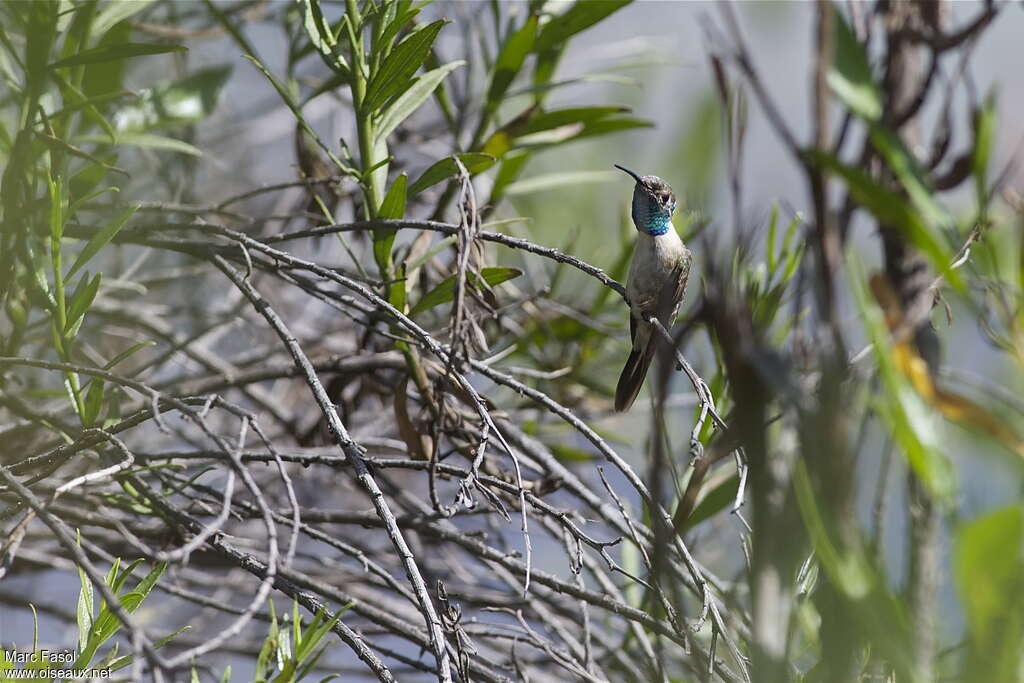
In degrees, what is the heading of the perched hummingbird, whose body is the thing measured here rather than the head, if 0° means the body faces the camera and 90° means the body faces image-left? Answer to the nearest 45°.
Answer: approximately 45°

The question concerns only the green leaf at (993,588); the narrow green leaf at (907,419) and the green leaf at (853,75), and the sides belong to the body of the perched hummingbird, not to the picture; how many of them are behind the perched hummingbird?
0

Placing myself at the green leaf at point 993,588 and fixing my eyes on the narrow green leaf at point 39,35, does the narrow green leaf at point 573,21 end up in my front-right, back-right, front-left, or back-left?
front-right

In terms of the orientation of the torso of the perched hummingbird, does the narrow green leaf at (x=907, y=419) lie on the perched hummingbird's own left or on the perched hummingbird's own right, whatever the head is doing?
on the perched hummingbird's own left

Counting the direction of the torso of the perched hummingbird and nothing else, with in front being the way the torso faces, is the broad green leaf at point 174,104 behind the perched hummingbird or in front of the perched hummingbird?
in front

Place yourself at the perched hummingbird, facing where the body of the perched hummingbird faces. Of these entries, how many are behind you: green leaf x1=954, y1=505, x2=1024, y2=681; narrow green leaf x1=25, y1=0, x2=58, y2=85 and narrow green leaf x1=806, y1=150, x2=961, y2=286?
0

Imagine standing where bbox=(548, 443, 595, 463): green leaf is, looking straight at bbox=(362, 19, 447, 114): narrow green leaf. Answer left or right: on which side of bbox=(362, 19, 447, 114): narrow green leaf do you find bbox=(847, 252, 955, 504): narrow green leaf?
left

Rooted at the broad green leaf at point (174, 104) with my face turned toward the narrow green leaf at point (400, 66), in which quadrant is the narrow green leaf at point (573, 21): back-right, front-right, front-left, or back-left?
front-left

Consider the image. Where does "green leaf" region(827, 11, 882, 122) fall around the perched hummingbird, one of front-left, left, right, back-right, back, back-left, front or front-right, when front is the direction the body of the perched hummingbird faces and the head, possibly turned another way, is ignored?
front-left
